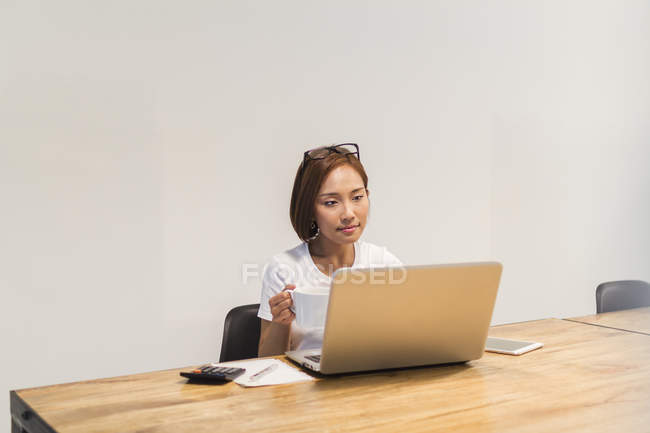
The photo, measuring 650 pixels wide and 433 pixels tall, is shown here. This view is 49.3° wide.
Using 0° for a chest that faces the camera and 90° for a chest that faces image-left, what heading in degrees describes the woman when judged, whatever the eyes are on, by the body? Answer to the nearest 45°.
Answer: approximately 315°

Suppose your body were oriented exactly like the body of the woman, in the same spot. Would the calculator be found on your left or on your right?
on your right

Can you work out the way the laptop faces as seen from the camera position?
facing away from the viewer and to the left of the viewer

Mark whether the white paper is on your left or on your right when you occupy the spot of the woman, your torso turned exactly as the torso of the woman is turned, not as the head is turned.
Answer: on your right

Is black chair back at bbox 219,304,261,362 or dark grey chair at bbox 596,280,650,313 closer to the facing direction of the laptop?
the black chair back

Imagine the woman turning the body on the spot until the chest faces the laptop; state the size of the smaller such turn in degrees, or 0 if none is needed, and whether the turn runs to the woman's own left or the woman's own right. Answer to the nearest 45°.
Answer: approximately 45° to the woman's own right

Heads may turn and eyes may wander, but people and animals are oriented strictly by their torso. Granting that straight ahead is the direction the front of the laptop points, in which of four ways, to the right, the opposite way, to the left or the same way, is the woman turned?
the opposite way

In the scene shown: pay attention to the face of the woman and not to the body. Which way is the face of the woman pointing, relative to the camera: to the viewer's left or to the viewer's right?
to the viewer's right

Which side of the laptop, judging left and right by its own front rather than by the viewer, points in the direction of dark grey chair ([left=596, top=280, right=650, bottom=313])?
right

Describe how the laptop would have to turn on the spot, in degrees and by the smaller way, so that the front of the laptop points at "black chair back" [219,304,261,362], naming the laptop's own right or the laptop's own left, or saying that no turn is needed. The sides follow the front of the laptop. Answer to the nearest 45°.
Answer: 0° — it already faces it
